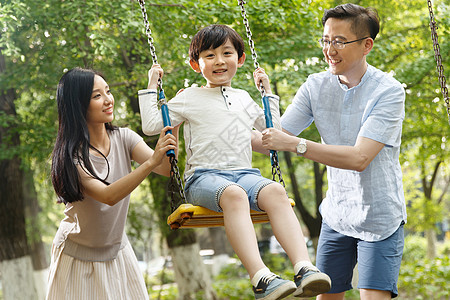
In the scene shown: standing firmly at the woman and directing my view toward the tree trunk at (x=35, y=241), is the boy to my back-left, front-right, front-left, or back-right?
back-right

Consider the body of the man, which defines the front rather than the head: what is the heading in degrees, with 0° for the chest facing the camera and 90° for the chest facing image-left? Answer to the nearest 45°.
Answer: approximately 45°

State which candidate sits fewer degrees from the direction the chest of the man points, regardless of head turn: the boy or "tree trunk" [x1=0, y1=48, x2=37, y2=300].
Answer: the boy

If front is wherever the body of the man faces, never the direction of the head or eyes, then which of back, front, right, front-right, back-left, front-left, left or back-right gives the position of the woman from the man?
front-right

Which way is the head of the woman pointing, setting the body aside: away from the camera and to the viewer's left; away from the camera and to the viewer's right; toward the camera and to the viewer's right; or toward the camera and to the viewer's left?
toward the camera and to the viewer's right

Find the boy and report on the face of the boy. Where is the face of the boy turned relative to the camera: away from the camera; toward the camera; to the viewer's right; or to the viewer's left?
toward the camera

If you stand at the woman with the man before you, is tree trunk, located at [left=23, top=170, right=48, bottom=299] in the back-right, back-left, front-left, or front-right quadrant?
back-left

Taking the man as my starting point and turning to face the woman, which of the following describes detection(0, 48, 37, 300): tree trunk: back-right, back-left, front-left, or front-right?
front-right

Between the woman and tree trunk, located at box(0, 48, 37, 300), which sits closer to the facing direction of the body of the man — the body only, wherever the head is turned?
the woman

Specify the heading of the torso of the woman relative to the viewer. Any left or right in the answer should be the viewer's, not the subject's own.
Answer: facing the viewer and to the right of the viewer

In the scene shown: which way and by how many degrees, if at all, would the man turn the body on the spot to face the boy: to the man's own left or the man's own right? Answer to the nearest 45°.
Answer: approximately 45° to the man's own right

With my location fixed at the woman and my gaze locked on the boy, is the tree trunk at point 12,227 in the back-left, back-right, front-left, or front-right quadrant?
back-left

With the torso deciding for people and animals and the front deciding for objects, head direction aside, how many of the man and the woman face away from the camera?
0

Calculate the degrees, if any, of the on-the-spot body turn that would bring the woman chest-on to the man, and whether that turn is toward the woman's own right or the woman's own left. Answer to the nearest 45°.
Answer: approximately 45° to the woman's own left

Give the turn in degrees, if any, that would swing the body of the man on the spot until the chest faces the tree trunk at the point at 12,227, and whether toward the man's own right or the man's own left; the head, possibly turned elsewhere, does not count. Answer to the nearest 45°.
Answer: approximately 90° to the man's own right

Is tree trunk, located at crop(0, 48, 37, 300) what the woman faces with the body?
no

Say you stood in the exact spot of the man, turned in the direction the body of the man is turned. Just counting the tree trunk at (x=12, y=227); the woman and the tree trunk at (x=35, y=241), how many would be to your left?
0

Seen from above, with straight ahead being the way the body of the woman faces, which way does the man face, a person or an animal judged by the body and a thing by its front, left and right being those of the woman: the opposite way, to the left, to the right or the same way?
to the right

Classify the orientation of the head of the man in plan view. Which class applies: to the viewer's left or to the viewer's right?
to the viewer's left
